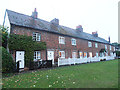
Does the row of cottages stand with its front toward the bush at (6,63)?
no

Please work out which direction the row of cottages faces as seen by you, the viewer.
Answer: facing the viewer and to the right of the viewer
